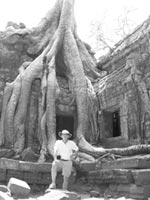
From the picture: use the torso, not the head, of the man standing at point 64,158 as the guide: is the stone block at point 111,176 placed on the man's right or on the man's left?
on the man's left

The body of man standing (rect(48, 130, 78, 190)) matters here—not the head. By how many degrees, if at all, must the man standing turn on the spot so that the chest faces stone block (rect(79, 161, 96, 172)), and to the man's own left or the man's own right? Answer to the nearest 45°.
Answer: approximately 135° to the man's own left

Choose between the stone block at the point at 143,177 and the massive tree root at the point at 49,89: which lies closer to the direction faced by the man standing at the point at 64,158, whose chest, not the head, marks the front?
the stone block

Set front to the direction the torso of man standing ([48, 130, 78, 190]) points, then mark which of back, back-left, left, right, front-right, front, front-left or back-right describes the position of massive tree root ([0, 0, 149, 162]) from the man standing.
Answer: back

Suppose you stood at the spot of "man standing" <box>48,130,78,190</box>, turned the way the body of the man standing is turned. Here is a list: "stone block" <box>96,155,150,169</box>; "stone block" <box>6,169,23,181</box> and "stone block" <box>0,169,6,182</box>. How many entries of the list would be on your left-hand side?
1

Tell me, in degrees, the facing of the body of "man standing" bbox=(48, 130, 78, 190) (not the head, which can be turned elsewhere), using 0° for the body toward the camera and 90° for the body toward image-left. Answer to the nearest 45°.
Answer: approximately 0°

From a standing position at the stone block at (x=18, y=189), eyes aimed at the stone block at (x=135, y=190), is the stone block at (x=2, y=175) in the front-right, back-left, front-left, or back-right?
back-left

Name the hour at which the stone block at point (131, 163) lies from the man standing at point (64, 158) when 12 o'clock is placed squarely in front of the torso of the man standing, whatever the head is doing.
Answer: The stone block is roughly at 9 o'clock from the man standing.
